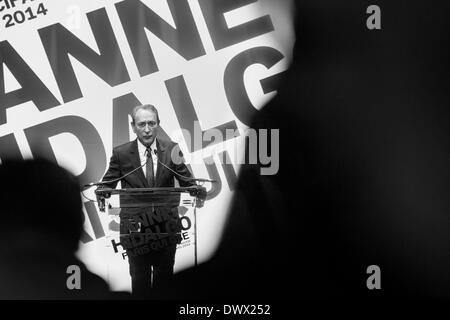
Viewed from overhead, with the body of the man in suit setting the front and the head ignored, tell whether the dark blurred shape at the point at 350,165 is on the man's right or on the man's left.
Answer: on the man's left

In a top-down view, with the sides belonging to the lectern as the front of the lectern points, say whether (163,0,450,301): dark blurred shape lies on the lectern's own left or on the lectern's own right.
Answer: on the lectern's own left

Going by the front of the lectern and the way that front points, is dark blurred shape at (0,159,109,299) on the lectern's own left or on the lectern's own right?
on the lectern's own right

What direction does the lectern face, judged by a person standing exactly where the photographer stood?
facing the viewer

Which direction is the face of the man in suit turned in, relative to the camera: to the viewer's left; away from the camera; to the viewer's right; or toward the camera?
toward the camera

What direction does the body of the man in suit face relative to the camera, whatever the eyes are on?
toward the camera

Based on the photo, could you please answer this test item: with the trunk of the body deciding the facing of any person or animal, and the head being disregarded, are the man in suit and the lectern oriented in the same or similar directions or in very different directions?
same or similar directions
